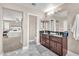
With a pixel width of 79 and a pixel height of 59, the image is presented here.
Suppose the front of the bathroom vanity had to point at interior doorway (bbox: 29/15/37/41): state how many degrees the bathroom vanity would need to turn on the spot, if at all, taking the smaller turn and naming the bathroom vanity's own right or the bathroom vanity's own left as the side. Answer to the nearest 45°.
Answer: approximately 45° to the bathroom vanity's own right

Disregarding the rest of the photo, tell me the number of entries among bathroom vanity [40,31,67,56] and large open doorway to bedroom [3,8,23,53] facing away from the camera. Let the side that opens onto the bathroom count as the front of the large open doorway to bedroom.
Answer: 0

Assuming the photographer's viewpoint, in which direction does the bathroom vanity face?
facing the viewer and to the left of the viewer
